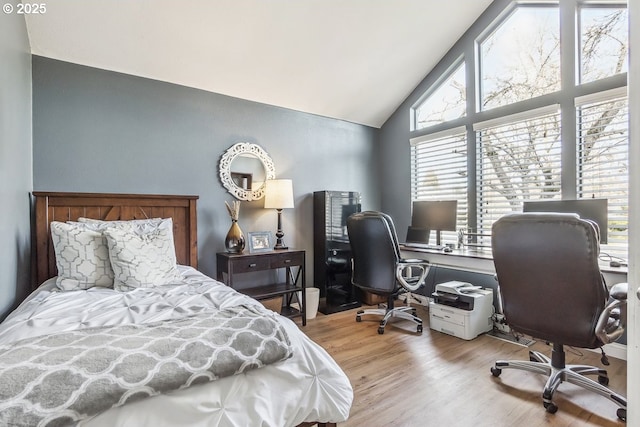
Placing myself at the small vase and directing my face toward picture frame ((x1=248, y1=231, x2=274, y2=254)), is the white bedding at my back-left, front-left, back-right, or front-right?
back-right

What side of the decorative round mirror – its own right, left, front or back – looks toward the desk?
left

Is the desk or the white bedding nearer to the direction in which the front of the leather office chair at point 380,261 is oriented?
the desk

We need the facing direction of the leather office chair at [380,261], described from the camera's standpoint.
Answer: facing away from the viewer and to the right of the viewer

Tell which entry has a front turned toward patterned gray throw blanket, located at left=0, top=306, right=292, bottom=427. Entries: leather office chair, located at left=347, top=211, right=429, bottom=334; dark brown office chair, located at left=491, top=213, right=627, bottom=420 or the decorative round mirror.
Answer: the decorative round mirror

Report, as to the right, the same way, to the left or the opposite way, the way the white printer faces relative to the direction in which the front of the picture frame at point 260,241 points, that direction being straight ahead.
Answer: to the right

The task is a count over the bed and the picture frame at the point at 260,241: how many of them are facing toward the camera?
2

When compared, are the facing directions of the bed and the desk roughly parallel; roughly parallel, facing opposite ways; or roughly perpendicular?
roughly perpendicular

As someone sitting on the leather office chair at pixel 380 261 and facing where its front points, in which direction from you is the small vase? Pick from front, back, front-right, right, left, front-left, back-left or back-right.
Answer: back-left

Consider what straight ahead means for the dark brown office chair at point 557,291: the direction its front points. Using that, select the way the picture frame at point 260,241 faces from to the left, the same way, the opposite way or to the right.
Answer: to the right

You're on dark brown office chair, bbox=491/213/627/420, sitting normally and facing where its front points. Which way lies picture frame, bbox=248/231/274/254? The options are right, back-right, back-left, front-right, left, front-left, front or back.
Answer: back-left
